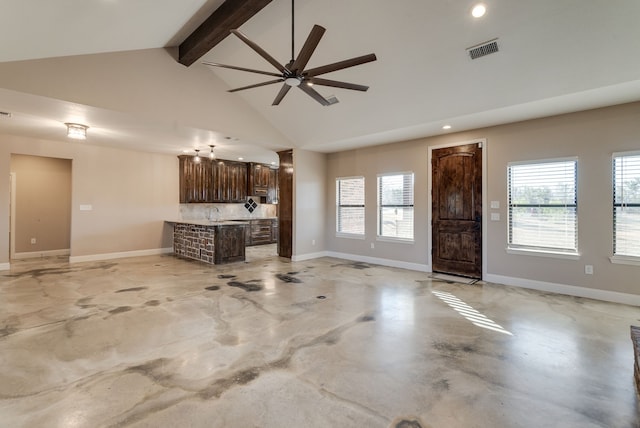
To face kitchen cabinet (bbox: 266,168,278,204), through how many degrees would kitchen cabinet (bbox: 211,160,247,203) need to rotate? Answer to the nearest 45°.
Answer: approximately 90° to its left

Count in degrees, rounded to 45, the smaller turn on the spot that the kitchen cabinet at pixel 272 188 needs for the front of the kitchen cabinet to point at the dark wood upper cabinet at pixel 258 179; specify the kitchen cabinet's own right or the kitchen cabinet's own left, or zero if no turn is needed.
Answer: approximately 90° to the kitchen cabinet's own right

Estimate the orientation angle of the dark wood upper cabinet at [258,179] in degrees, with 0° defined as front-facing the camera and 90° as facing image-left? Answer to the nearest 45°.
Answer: approximately 315°

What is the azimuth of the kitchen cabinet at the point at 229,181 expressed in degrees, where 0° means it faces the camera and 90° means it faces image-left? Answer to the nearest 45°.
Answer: approximately 315°

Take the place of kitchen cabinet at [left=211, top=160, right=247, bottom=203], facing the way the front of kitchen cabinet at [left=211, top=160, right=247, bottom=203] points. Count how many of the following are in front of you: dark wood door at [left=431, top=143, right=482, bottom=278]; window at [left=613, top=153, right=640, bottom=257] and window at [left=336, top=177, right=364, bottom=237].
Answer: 3
